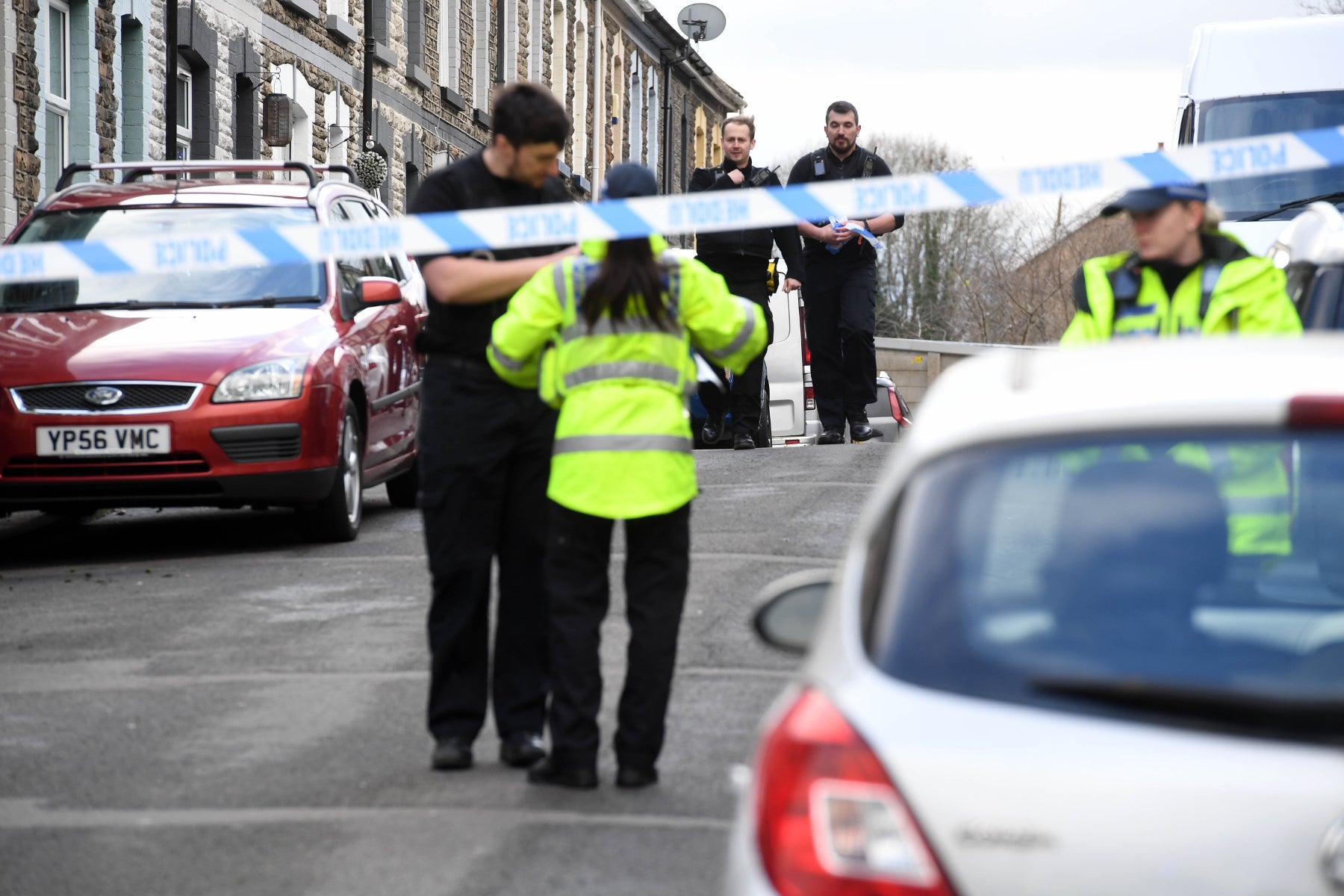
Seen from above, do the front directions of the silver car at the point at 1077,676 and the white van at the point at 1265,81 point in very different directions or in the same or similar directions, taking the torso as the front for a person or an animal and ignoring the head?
very different directions

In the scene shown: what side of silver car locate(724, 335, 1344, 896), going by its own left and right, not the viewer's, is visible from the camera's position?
back

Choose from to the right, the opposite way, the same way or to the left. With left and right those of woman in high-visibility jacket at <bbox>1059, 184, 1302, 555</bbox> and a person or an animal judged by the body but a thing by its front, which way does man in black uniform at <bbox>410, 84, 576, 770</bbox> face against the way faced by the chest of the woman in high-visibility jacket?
to the left

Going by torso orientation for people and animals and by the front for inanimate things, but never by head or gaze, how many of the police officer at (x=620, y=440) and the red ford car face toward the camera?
1

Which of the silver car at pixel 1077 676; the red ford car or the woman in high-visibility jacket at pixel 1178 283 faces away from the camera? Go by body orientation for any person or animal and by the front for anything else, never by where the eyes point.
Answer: the silver car

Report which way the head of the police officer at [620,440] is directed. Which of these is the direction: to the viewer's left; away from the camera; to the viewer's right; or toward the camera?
away from the camera

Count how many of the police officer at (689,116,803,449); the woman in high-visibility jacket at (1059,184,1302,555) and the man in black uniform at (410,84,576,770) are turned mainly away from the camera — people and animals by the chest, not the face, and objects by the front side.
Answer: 0

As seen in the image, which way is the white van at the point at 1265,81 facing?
toward the camera

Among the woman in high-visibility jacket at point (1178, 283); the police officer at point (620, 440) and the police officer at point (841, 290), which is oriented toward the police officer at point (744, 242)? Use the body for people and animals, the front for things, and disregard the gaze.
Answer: the police officer at point (620, 440)

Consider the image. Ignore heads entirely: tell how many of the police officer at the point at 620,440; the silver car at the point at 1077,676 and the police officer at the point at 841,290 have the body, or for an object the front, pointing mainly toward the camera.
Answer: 1

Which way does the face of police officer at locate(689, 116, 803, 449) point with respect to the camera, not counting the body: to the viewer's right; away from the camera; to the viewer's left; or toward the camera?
toward the camera

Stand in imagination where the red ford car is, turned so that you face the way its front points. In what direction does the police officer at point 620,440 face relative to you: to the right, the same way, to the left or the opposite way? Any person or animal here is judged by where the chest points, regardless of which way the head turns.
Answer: the opposite way

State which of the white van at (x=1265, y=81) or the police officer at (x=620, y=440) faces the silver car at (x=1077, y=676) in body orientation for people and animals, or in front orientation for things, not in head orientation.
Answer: the white van

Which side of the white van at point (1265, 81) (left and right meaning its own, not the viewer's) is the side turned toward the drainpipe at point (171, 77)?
right

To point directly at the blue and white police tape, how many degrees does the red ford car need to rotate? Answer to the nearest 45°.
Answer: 0° — it already faces it

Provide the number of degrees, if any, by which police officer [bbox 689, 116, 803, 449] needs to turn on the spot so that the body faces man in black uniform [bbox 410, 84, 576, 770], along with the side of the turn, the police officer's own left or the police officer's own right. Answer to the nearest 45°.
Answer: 0° — they already face them

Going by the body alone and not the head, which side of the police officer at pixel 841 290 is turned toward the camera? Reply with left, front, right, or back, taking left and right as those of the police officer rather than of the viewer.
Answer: front

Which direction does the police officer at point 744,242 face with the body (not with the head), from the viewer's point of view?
toward the camera

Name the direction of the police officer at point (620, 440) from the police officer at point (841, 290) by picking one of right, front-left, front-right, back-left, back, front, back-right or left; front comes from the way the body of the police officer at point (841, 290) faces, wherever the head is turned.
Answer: front

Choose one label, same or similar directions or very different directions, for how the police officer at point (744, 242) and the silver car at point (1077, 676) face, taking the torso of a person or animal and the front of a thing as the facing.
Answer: very different directions

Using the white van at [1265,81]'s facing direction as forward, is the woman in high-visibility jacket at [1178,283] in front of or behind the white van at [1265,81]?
in front
